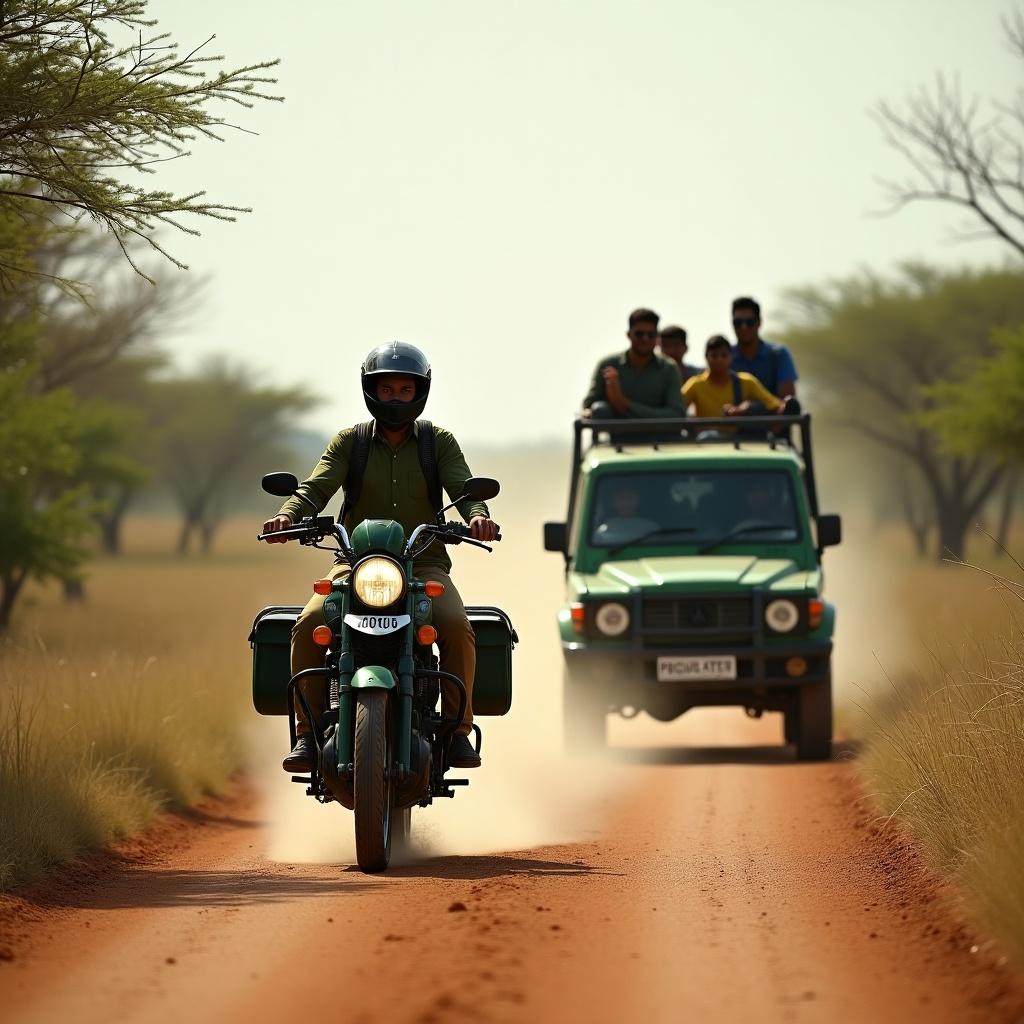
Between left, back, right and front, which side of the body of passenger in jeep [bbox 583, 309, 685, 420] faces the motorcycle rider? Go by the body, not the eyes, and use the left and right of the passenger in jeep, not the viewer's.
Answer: front

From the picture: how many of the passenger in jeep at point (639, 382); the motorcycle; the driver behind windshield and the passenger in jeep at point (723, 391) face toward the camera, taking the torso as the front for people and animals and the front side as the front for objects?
4

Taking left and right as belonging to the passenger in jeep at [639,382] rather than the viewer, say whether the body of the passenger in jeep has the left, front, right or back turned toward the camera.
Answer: front

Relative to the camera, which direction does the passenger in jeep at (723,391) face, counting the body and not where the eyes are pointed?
toward the camera

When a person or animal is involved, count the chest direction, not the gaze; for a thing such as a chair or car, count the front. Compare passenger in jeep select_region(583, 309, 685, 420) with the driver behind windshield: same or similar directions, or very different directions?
same or similar directions

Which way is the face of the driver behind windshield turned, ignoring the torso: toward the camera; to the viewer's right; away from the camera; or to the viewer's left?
toward the camera

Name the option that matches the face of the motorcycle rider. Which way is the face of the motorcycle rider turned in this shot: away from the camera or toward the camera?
toward the camera

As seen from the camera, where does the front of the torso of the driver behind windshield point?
toward the camera

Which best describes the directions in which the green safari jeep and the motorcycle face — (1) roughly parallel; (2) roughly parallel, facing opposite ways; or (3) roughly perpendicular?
roughly parallel

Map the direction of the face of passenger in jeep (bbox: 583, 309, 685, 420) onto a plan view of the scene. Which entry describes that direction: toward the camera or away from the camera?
toward the camera

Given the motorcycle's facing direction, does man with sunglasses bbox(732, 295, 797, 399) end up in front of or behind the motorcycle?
behind

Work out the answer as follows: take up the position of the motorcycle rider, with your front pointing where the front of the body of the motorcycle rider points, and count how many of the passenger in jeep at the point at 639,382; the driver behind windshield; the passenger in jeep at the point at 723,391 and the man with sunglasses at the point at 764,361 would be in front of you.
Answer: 0

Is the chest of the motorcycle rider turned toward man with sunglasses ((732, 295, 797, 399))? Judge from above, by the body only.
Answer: no
